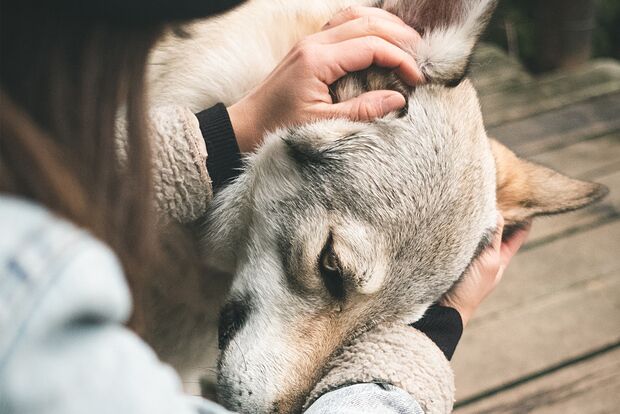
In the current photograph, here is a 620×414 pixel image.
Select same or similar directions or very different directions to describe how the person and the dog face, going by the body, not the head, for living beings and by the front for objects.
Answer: very different directions

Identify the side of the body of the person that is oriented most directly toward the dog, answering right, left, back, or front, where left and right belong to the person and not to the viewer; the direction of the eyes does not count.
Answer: front

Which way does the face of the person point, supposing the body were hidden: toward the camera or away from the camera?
away from the camera

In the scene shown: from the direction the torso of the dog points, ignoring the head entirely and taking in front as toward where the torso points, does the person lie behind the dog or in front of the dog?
in front

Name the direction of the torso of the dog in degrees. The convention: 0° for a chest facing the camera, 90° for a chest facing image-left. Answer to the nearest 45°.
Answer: approximately 45°

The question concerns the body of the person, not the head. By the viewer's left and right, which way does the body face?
facing away from the viewer and to the right of the viewer
